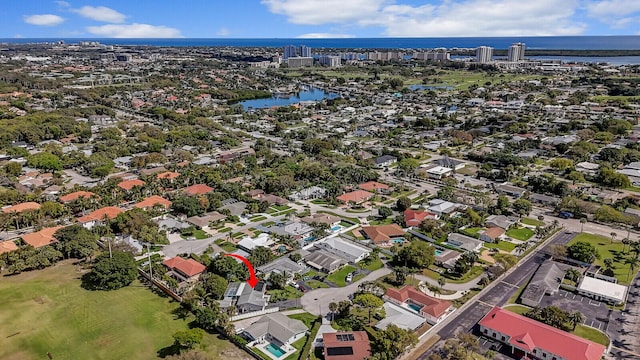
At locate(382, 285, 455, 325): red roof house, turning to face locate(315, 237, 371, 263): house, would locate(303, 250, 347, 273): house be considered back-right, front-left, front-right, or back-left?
front-left

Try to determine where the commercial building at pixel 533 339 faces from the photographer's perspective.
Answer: facing the viewer and to the left of the viewer

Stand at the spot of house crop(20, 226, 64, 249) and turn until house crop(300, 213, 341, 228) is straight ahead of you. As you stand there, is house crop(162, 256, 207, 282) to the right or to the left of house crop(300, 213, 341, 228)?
right

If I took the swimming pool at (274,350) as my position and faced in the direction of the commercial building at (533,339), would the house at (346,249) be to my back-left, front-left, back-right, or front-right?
front-left

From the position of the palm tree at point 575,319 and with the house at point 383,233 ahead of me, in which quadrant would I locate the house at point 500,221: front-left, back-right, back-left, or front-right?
front-right

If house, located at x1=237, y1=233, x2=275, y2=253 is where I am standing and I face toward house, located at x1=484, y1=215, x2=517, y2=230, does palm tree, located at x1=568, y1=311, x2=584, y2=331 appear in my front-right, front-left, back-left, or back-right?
front-right

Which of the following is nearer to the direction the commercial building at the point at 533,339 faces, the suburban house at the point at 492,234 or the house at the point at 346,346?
the house

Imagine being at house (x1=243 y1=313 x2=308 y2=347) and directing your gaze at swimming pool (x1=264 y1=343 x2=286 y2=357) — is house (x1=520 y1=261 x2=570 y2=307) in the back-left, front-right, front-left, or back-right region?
back-left

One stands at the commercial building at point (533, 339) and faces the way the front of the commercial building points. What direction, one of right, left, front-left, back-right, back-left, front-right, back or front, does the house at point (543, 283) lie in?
back-right
